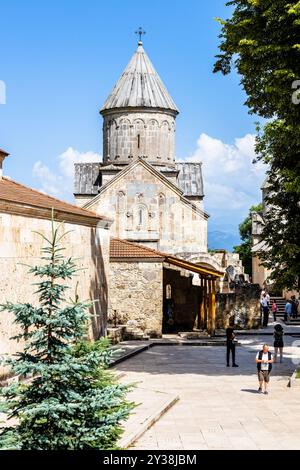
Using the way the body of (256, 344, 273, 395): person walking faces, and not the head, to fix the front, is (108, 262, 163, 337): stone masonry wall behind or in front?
behind

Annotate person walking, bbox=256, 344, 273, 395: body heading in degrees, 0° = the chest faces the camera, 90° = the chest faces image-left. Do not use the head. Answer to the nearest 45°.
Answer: approximately 0°

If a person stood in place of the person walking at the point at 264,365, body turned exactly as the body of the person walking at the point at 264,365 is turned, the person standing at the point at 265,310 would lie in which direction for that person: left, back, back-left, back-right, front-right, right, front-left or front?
back

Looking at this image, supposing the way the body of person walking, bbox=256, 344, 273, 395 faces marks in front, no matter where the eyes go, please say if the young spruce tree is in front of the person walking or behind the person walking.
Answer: in front

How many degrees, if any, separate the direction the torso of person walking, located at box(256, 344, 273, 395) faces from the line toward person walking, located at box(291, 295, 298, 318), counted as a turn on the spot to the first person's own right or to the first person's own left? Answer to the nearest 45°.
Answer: approximately 180°

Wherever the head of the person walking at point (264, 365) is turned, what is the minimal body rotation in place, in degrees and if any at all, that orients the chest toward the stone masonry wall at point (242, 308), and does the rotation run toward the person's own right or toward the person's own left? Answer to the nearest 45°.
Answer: approximately 180°

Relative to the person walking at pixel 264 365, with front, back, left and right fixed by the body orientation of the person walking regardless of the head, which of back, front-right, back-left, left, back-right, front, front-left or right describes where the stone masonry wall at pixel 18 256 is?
right

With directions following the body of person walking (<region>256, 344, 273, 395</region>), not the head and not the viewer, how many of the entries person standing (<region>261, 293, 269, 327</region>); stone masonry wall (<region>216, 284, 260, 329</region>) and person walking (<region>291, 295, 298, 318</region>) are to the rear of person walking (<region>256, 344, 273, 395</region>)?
3
